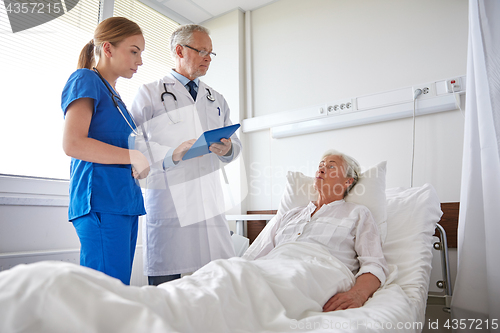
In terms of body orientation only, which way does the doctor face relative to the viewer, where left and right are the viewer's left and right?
facing the viewer and to the right of the viewer

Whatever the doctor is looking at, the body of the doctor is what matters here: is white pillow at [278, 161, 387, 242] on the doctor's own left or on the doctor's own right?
on the doctor's own left

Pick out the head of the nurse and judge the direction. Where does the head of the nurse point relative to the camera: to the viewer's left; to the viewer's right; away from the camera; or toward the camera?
to the viewer's right

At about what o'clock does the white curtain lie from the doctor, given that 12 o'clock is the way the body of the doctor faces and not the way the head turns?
The white curtain is roughly at 11 o'clock from the doctor.

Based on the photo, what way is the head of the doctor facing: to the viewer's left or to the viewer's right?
to the viewer's right
